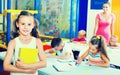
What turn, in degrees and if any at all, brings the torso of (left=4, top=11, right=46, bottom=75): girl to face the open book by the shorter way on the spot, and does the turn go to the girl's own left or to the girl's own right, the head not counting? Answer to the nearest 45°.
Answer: approximately 135° to the girl's own left

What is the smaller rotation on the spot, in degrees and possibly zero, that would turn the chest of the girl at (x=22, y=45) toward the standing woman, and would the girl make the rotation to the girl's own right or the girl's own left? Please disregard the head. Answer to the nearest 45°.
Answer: approximately 135° to the girl's own left

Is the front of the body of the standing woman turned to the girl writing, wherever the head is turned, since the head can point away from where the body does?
yes

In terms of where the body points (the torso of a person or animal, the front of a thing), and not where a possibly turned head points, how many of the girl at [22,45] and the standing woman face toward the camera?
2

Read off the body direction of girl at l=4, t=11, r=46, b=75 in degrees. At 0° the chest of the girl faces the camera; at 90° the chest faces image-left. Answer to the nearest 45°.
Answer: approximately 0°

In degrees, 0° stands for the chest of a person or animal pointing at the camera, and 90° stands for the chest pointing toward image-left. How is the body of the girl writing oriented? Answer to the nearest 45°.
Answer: approximately 45°

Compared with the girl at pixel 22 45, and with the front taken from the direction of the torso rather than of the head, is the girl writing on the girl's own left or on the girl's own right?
on the girl's own left

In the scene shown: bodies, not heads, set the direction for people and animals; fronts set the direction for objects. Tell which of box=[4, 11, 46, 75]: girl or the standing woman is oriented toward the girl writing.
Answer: the standing woman

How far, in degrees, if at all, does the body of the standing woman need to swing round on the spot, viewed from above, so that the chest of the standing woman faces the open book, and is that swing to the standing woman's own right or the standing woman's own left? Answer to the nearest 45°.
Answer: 0° — they already face it

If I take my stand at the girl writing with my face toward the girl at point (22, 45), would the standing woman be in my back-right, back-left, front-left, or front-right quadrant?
back-right
